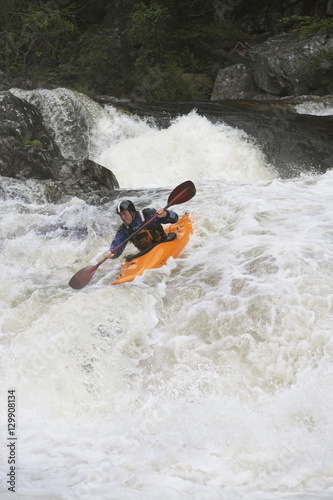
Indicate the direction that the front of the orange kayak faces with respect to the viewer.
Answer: facing the viewer and to the left of the viewer

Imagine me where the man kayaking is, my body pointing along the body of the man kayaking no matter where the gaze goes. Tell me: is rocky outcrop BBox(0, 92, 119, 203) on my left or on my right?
on my right

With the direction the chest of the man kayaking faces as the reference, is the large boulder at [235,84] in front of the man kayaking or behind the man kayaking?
behind

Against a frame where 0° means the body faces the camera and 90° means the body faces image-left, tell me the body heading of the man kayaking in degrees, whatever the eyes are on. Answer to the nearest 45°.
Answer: approximately 45°

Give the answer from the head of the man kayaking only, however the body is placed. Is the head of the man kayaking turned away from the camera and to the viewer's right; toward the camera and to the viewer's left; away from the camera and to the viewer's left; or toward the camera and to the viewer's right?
toward the camera and to the viewer's left
